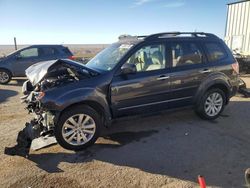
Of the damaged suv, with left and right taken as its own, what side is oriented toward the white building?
back

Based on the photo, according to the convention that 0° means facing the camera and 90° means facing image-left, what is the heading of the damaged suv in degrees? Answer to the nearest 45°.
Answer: approximately 45°
